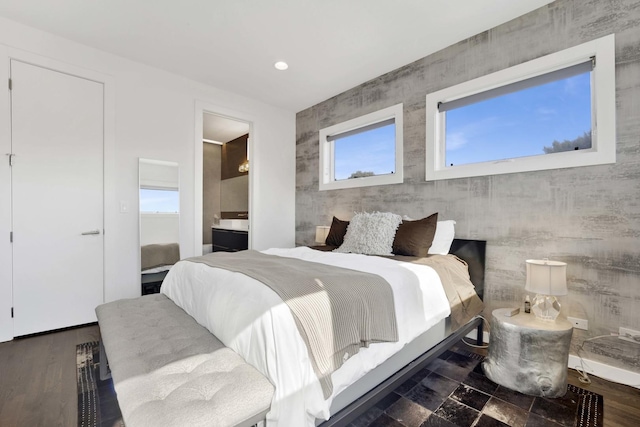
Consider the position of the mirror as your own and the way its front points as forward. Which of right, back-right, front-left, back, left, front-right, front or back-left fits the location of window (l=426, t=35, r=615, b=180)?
front-left

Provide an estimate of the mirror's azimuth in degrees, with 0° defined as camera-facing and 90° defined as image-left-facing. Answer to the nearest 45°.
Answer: approximately 0°

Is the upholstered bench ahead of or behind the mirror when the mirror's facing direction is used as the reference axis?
ahead

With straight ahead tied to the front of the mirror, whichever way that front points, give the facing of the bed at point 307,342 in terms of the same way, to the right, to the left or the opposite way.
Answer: to the right

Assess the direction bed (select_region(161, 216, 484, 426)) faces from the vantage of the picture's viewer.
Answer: facing the viewer and to the left of the viewer

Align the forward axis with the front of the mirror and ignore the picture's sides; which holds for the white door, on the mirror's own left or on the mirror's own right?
on the mirror's own right

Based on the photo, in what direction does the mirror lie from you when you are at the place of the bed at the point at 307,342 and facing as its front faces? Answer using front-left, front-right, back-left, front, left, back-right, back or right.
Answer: right

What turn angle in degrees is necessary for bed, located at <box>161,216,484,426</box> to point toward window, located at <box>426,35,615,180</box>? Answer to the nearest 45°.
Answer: approximately 180°

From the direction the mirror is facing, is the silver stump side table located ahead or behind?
ahead

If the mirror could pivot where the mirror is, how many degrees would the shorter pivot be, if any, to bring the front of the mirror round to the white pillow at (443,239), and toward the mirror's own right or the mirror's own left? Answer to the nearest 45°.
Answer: approximately 45° to the mirror's own left
